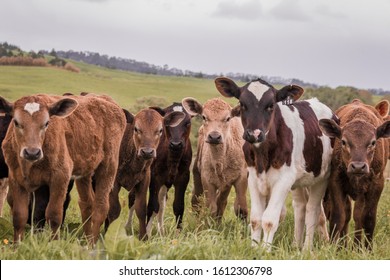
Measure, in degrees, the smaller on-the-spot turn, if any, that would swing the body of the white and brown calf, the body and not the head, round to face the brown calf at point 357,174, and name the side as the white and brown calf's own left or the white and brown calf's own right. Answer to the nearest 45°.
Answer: approximately 135° to the white and brown calf's own left

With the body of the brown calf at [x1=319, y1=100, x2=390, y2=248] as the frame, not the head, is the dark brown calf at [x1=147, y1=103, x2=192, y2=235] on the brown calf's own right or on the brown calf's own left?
on the brown calf's own right

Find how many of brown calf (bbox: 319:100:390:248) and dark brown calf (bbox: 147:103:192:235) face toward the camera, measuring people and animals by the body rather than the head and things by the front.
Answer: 2

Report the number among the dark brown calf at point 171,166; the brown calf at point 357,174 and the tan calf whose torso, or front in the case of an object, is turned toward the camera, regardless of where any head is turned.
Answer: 3

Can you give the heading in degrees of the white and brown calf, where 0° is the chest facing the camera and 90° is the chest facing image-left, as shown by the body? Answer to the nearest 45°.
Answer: approximately 45°

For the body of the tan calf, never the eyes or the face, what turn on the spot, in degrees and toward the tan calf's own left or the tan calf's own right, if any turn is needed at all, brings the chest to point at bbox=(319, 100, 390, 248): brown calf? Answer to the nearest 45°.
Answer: approximately 45° to the tan calf's own left

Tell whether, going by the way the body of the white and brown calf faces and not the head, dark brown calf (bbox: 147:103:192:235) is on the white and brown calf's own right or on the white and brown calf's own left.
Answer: on the white and brown calf's own right
